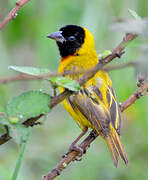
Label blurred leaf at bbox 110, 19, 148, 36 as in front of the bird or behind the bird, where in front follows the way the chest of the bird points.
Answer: behind

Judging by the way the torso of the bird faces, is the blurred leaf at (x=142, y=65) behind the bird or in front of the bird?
behind

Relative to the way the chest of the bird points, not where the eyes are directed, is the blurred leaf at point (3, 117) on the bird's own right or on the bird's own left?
on the bird's own left

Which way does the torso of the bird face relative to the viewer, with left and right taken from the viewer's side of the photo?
facing away from the viewer and to the left of the viewer
